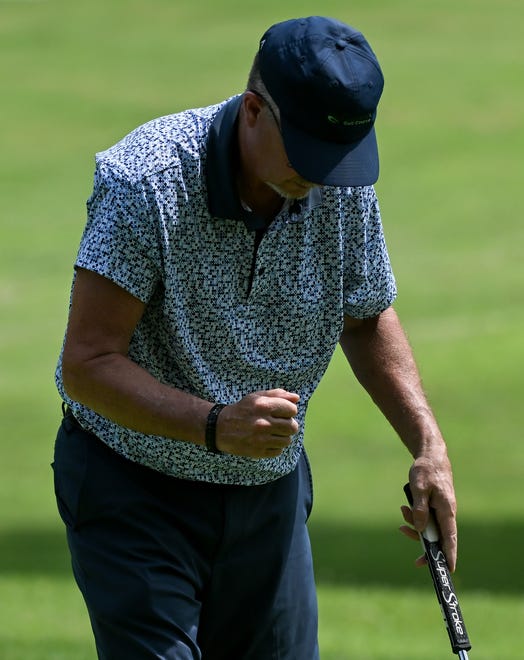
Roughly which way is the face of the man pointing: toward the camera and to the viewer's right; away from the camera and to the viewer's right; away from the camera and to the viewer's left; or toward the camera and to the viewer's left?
toward the camera and to the viewer's right

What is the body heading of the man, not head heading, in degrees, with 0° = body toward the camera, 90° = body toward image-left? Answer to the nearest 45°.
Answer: approximately 315°
